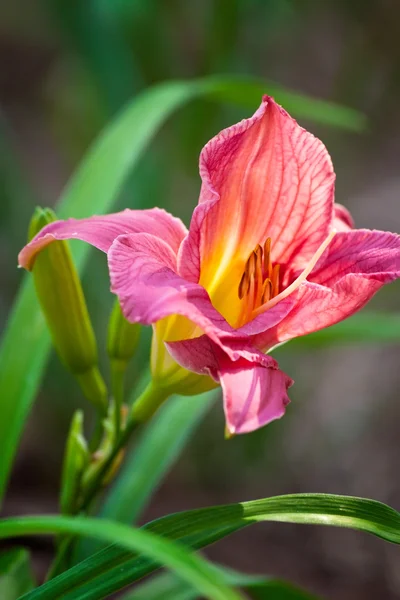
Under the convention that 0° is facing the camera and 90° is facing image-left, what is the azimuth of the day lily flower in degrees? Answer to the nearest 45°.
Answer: approximately 315°
